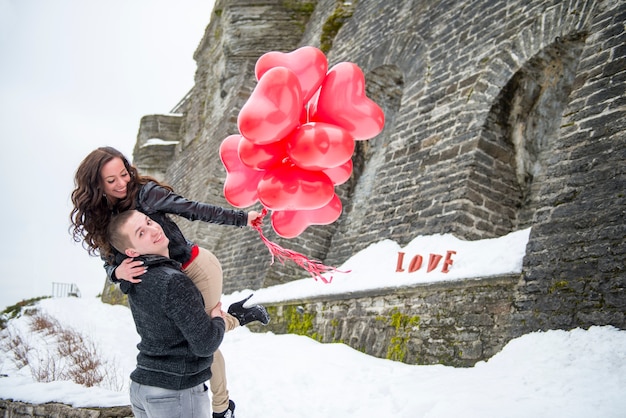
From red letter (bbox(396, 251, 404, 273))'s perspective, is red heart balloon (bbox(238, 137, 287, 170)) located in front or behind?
in front

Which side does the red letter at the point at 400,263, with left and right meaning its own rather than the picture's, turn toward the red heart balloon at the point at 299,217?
front

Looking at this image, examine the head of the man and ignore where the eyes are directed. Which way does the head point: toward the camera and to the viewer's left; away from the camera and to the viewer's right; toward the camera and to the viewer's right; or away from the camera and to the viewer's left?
toward the camera and to the viewer's right

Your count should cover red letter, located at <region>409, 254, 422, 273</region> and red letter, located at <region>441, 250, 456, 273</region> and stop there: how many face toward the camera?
2

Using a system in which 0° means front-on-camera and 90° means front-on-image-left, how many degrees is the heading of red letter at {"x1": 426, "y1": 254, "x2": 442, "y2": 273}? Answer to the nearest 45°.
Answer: approximately 0°
